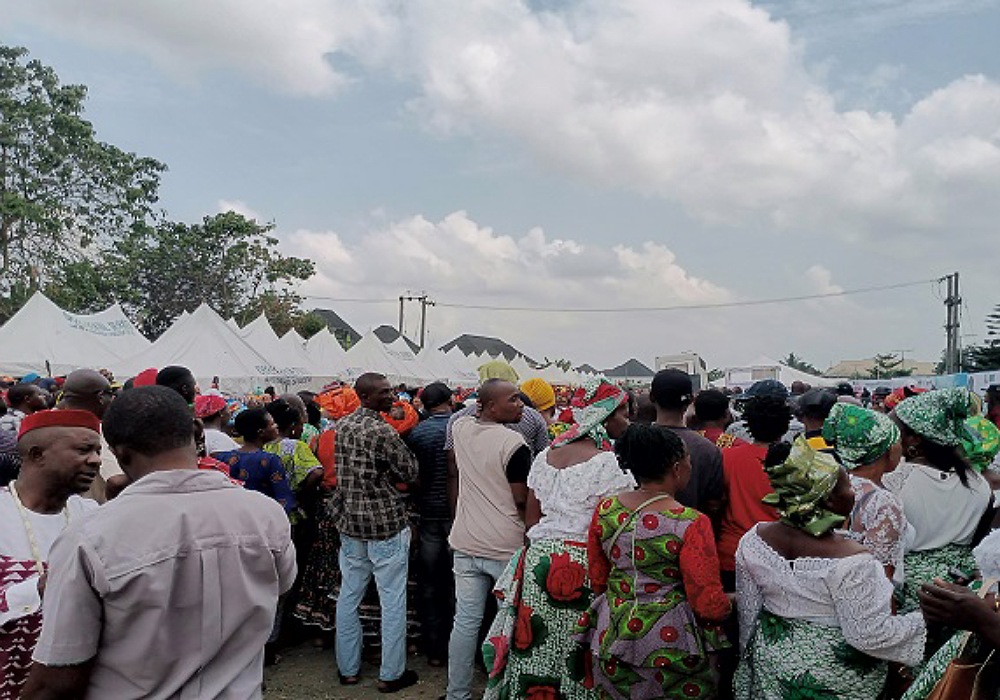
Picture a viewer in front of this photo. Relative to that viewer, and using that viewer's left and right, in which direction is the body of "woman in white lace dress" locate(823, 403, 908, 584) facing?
facing away from the viewer and to the right of the viewer

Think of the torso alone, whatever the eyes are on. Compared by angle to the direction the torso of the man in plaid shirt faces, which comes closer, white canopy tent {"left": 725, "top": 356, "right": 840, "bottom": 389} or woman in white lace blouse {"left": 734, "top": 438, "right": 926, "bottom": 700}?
the white canopy tent

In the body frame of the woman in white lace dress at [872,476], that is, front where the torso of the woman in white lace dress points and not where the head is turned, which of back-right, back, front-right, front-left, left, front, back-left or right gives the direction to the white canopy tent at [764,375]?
front-left

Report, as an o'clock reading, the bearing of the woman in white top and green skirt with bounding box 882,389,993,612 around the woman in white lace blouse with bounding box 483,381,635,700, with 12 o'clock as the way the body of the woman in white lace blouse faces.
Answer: The woman in white top and green skirt is roughly at 2 o'clock from the woman in white lace blouse.

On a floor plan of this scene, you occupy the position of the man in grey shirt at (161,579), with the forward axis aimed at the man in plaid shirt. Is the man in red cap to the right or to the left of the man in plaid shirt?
left

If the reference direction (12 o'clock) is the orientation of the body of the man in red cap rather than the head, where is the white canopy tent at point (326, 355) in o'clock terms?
The white canopy tent is roughly at 8 o'clock from the man in red cap.

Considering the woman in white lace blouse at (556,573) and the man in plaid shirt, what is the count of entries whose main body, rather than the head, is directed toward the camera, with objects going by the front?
0

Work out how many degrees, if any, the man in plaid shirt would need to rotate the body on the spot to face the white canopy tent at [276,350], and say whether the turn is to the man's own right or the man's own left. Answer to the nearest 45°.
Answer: approximately 45° to the man's own left

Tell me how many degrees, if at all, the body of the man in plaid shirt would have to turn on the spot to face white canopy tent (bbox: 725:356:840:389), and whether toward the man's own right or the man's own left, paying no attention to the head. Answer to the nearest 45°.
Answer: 0° — they already face it

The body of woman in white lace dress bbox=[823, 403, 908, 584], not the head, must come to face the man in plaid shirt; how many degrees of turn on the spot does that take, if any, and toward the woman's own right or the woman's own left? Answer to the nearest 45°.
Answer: approximately 135° to the woman's own left

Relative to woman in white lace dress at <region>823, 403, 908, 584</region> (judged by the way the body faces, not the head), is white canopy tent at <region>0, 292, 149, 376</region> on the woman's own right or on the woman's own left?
on the woman's own left

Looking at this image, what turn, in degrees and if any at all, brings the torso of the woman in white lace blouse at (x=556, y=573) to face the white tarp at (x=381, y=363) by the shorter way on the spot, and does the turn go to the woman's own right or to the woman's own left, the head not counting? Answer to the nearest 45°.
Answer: approximately 45° to the woman's own left

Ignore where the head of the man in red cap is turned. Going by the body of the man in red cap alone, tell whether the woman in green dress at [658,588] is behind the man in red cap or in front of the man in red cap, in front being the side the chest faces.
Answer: in front

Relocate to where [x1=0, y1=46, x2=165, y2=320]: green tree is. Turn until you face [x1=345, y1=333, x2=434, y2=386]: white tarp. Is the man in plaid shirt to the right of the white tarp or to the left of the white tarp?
right

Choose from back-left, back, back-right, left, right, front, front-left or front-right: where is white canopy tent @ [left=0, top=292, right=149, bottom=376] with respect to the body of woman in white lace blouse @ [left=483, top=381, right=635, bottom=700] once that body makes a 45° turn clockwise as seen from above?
back-left
